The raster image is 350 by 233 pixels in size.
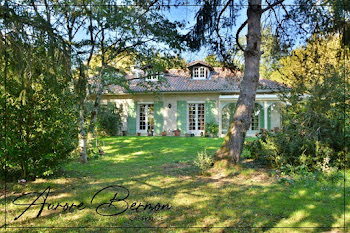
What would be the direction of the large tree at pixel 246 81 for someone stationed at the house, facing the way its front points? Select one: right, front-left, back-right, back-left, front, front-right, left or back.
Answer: front

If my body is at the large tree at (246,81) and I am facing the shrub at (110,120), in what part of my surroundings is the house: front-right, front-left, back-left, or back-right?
front-right

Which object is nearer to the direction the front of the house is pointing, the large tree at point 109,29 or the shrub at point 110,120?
the large tree

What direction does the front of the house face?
toward the camera

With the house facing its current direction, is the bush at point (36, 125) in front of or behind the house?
in front

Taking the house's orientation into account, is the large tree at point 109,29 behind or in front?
in front

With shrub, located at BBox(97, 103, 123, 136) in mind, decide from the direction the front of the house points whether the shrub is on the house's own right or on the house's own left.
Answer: on the house's own right

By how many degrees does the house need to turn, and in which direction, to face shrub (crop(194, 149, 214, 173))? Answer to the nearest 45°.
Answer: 0° — it already faces it
